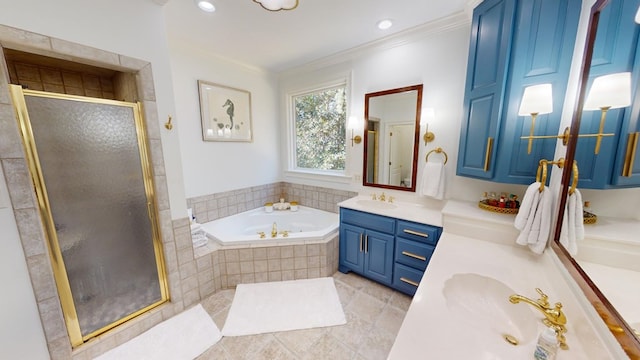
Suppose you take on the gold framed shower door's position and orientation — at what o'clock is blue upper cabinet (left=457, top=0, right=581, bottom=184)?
The blue upper cabinet is roughly at 12 o'clock from the gold framed shower door.

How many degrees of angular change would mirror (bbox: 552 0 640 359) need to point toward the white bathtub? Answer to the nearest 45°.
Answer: approximately 45° to its right

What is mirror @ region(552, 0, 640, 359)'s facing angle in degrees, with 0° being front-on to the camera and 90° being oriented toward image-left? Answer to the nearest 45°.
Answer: approximately 45°

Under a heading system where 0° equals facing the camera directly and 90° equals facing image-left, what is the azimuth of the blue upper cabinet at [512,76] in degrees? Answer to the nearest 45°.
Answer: approximately 45°

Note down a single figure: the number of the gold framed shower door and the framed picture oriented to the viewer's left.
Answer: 0

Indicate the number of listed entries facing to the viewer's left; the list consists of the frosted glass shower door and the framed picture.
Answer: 0

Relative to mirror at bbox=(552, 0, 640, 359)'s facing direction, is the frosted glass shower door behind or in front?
in front
